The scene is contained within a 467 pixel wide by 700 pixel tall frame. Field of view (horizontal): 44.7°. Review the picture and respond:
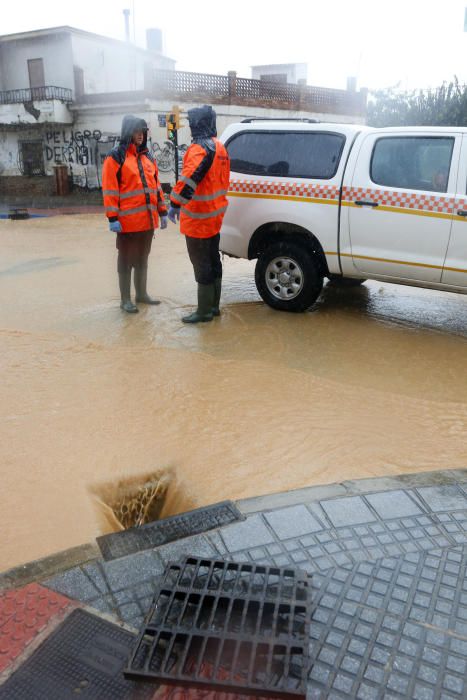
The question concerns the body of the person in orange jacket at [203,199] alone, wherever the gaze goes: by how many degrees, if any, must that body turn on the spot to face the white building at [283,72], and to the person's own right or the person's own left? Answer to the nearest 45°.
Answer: approximately 45° to the person's own right

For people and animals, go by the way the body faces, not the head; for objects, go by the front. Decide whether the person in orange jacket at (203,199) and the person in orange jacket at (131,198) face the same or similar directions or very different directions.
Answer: very different directions

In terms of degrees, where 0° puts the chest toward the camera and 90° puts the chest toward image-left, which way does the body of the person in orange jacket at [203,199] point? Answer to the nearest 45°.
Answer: approximately 135°

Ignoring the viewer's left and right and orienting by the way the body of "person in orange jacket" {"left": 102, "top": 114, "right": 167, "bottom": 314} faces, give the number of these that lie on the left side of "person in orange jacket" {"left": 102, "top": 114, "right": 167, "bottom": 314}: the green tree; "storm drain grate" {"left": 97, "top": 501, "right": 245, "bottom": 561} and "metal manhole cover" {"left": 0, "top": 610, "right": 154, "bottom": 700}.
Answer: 1

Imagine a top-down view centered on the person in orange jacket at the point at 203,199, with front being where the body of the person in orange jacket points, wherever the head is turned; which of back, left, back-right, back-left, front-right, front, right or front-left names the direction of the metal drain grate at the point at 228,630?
back-left

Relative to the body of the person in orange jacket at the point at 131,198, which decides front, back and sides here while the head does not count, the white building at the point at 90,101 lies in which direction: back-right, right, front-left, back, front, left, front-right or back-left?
back-left

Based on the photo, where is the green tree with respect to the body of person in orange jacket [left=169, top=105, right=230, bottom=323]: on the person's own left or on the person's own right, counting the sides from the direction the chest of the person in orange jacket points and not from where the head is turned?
on the person's own right

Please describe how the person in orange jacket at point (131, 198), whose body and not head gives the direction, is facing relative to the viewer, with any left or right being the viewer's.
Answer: facing the viewer and to the right of the viewer

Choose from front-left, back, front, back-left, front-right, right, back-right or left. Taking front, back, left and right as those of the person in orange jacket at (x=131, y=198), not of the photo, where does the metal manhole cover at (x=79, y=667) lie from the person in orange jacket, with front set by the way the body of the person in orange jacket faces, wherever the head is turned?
front-right

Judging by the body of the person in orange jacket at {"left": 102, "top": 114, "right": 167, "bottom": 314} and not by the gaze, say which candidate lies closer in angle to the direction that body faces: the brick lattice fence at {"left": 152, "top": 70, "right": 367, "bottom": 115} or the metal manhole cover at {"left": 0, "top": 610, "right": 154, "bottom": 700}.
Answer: the metal manhole cover

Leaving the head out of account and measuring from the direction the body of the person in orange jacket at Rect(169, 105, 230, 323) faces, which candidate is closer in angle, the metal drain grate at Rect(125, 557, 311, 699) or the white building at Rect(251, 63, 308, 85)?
the white building

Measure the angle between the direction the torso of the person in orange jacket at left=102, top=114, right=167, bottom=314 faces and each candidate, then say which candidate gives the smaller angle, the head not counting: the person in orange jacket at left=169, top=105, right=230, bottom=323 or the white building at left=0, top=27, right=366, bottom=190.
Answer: the person in orange jacket
